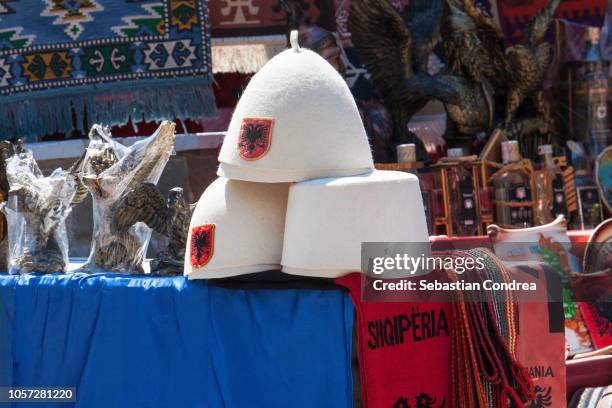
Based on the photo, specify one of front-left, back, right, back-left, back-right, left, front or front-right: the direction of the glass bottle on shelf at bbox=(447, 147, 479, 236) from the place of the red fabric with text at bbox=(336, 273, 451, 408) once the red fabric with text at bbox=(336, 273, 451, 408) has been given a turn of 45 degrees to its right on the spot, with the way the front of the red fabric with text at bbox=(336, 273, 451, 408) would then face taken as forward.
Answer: back-right

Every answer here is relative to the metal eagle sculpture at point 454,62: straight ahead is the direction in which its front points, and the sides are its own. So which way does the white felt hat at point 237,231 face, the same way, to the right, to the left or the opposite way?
the same way

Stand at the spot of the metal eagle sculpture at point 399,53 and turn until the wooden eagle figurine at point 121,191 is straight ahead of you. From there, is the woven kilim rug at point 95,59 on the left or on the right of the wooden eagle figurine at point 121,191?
right

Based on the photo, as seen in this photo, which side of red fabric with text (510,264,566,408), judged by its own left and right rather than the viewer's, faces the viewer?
front

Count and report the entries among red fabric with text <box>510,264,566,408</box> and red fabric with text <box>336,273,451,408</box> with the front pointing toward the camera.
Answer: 2

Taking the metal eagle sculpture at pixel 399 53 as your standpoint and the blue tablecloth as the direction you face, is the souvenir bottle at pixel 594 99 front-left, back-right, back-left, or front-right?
back-left

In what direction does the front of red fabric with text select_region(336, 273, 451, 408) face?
toward the camera

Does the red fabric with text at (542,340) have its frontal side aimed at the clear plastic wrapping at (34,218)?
no

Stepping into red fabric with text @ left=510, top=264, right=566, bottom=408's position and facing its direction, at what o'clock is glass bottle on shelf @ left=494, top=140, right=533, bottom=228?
The glass bottle on shelf is roughly at 6 o'clock from the red fabric with text.

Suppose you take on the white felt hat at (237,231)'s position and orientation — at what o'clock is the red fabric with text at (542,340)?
The red fabric with text is roughly at 8 o'clock from the white felt hat.

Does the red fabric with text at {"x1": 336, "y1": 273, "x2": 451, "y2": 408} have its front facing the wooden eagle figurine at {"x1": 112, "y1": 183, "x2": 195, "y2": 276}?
no

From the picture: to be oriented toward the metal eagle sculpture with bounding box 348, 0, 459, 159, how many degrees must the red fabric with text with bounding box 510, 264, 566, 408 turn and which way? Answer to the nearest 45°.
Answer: approximately 180°

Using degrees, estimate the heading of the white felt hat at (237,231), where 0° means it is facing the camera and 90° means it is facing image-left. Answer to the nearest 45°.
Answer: approximately 45°

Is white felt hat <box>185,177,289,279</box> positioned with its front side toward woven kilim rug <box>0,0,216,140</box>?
no

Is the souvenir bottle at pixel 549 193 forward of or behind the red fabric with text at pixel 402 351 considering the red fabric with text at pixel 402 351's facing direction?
behind

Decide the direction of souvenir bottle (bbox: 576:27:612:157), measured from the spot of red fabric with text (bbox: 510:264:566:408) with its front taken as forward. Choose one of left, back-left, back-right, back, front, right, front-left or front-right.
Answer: back

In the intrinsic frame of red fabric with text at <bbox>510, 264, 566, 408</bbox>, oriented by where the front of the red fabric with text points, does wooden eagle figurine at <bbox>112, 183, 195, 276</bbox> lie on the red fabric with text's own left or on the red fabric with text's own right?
on the red fabric with text's own right
